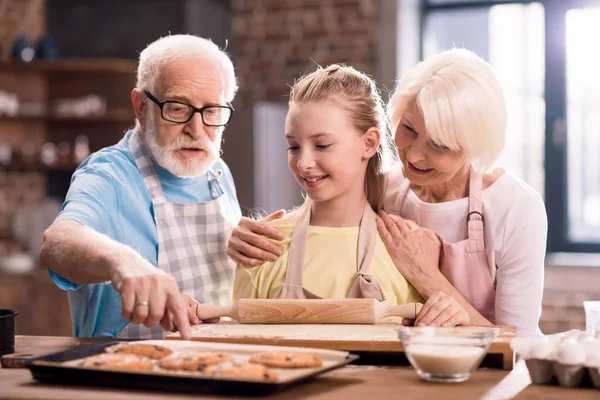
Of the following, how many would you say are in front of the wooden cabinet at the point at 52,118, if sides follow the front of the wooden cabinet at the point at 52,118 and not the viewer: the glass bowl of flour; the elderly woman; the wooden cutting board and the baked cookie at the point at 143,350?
4

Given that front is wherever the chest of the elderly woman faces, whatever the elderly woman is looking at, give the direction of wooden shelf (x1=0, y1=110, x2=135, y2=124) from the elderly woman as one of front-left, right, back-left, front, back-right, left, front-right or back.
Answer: right

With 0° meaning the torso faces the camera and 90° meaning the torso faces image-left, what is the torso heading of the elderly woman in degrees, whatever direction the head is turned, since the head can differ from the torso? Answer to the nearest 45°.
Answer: approximately 45°

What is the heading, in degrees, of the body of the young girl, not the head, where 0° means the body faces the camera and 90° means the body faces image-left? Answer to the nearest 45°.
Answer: approximately 45°

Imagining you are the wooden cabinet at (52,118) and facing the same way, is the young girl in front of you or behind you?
in front

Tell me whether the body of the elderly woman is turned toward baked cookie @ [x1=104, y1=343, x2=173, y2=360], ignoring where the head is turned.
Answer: yes

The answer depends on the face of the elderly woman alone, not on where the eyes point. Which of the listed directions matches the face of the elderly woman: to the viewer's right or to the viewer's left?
to the viewer's left

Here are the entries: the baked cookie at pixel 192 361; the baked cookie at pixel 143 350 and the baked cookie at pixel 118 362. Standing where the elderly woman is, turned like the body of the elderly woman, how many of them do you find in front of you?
3

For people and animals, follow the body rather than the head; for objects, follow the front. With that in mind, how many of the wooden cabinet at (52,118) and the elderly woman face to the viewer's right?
0

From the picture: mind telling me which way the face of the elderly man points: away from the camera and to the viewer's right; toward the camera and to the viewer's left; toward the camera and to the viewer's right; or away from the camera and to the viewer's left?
toward the camera and to the viewer's right

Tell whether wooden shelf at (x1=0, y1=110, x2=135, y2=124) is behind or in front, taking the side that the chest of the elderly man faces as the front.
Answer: behind

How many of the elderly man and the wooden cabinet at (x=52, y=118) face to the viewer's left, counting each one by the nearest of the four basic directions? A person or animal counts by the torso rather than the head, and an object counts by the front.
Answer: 0

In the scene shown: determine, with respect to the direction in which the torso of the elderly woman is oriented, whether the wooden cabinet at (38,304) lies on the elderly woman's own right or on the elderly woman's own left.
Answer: on the elderly woman's own right

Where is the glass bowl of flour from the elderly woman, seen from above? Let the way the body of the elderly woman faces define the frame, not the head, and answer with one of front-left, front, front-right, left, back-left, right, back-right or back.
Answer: front-left

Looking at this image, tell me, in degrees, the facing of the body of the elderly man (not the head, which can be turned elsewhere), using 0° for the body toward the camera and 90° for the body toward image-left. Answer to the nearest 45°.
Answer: approximately 315°
